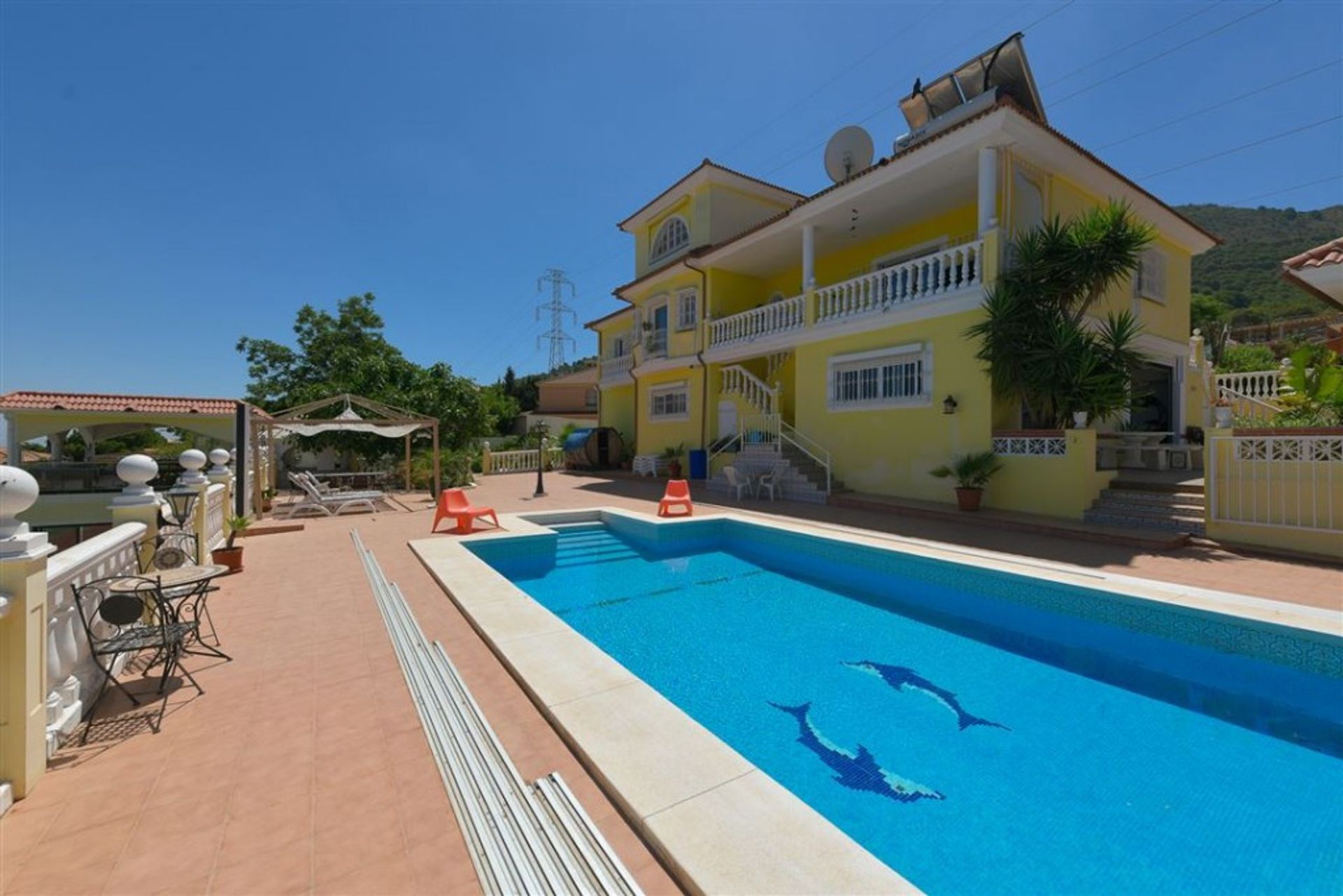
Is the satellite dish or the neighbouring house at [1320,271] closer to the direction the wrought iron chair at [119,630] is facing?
the satellite dish

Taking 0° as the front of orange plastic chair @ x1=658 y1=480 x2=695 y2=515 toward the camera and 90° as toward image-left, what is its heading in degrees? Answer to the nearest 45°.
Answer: approximately 0°

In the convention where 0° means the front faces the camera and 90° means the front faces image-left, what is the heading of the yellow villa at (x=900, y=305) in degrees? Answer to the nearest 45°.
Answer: approximately 45°

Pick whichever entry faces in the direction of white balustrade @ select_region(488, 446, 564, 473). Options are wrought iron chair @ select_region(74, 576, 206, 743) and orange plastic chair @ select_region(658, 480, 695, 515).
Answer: the wrought iron chair

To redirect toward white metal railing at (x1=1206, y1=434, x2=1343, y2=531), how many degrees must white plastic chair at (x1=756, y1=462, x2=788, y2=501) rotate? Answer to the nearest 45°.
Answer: approximately 90° to its left

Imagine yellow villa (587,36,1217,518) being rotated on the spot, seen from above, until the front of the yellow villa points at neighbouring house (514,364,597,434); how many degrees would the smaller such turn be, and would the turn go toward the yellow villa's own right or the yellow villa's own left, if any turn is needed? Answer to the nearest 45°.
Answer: approximately 90° to the yellow villa's own right

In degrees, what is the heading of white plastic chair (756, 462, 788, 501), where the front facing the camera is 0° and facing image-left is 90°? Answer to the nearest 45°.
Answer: approximately 45°

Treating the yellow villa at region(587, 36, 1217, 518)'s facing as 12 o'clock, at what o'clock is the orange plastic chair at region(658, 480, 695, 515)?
The orange plastic chair is roughly at 12 o'clock from the yellow villa.

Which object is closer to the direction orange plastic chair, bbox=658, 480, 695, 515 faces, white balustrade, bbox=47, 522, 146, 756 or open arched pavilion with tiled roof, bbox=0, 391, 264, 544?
the white balustrade

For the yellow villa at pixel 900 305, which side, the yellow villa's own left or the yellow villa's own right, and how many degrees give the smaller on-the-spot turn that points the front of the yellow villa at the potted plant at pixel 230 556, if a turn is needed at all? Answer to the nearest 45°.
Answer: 0° — it already faces it

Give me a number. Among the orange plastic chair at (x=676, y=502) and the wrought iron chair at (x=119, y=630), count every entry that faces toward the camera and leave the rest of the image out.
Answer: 1

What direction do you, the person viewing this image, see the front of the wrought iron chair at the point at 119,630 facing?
facing away from the viewer and to the right of the viewer

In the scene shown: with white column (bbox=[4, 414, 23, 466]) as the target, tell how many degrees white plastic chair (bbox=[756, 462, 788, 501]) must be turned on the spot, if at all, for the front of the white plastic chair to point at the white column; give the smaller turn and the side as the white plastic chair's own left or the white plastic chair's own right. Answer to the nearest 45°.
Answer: approximately 45° to the white plastic chair's own right
